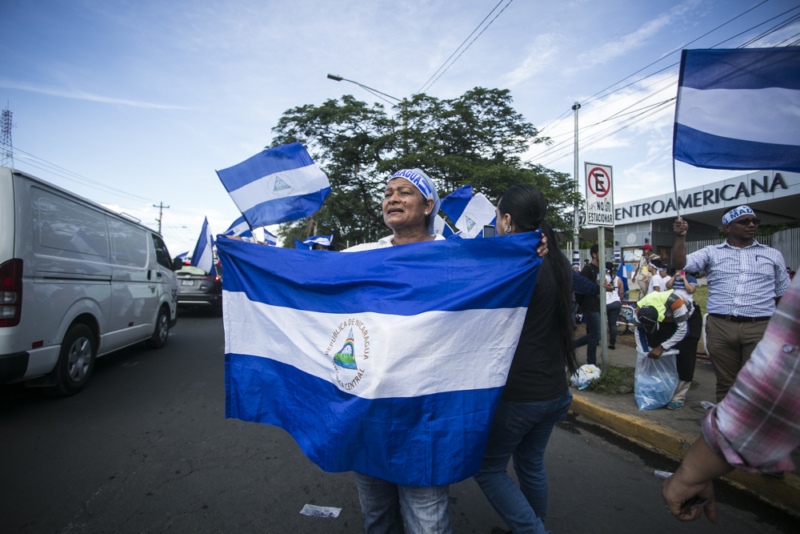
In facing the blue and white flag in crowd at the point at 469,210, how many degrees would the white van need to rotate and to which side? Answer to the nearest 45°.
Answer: approximately 45° to its right

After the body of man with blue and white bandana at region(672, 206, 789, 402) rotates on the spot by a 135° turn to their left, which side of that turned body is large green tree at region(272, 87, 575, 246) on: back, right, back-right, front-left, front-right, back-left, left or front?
left

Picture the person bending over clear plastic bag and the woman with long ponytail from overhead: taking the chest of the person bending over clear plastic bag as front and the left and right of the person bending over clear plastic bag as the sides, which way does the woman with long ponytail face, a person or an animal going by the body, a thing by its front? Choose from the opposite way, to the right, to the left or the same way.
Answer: to the right

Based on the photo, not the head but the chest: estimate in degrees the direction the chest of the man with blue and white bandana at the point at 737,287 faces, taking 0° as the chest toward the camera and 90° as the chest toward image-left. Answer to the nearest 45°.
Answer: approximately 0°

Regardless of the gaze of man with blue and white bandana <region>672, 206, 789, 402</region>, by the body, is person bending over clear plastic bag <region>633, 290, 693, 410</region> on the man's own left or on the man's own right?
on the man's own right

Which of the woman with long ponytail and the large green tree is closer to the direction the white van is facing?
the large green tree

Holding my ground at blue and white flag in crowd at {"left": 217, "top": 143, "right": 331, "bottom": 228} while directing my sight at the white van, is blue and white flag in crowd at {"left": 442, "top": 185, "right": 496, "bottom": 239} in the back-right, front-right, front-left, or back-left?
back-right
